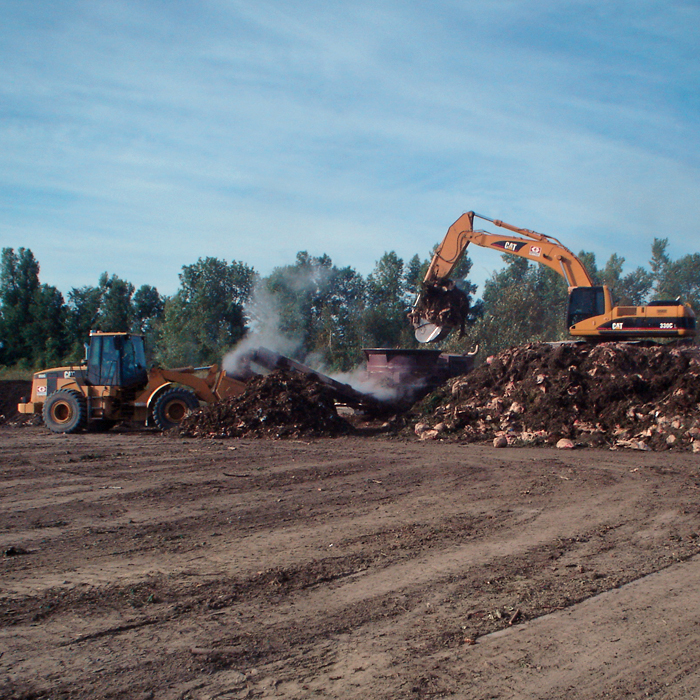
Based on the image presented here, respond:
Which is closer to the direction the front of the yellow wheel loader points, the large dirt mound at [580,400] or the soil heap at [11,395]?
the large dirt mound

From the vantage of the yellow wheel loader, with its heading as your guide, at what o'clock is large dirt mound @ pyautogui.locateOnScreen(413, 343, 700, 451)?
The large dirt mound is roughly at 1 o'clock from the yellow wheel loader.

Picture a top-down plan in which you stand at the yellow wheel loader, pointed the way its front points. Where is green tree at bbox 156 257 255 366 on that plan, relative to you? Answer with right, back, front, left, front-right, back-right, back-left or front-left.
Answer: left

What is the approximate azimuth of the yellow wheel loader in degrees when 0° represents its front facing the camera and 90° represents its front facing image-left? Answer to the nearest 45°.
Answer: approximately 270°

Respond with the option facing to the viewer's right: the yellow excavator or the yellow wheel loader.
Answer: the yellow wheel loader

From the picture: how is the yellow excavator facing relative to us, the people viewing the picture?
facing to the left of the viewer

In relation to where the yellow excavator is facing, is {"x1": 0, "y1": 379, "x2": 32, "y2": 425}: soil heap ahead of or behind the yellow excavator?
ahead

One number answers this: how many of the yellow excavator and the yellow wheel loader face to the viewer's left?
1

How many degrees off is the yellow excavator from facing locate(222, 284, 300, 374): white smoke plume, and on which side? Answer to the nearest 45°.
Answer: approximately 45° to its right
